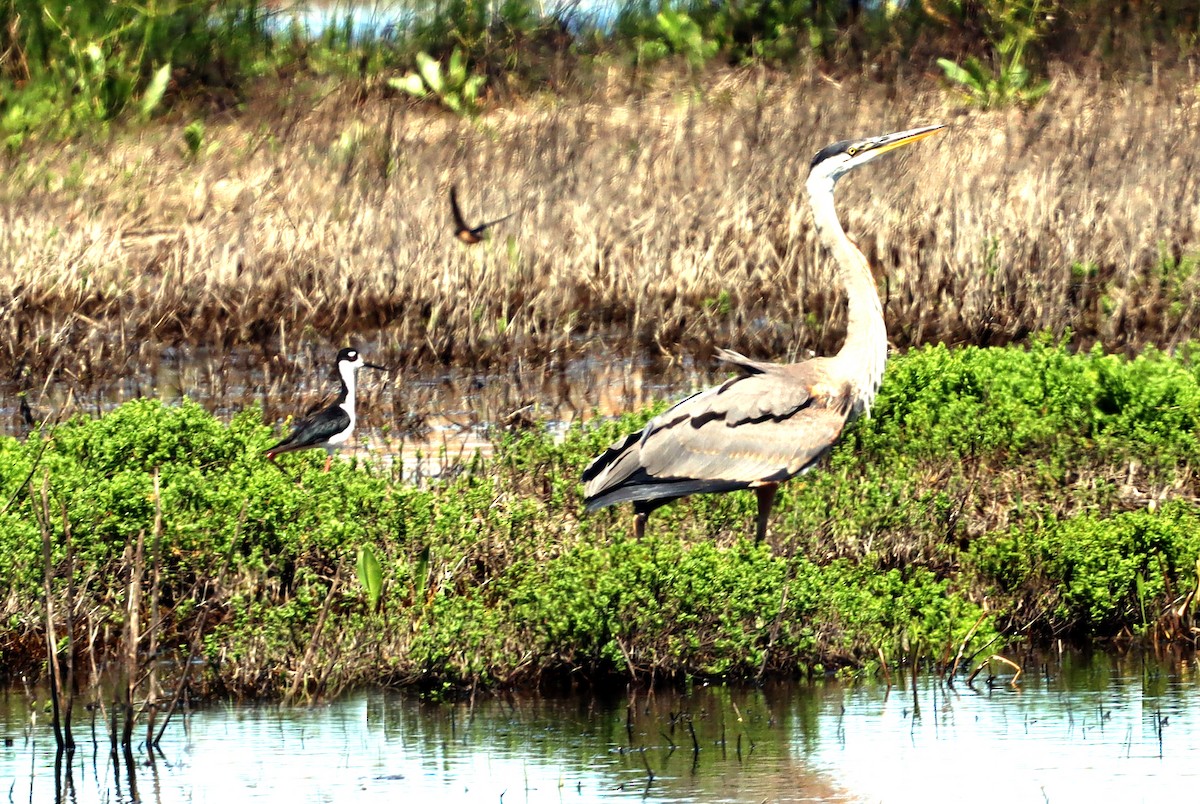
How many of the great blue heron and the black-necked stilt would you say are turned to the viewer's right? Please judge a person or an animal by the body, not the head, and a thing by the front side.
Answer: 2

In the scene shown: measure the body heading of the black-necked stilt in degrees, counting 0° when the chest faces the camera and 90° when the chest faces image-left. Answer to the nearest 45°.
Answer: approximately 270°

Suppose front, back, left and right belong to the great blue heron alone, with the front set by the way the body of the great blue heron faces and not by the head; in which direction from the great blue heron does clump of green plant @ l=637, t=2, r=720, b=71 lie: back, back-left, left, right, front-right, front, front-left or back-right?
left

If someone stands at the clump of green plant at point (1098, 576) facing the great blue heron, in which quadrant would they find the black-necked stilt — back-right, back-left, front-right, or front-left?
front-right

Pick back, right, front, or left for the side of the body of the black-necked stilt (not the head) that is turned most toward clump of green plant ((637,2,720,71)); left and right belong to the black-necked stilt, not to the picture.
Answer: left

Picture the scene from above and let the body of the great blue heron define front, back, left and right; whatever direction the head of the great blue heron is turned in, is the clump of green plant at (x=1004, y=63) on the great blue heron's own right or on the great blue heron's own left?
on the great blue heron's own left

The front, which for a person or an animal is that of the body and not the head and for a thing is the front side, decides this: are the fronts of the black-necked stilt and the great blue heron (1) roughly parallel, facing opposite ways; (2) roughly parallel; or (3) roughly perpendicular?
roughly parallel

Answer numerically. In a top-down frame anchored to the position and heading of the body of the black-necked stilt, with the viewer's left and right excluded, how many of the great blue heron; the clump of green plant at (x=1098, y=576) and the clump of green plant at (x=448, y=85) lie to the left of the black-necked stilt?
1

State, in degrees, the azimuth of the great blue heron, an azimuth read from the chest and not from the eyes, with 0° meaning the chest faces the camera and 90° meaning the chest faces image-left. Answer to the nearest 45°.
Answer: approximately 270°

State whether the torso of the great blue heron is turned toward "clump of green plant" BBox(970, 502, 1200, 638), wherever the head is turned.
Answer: yes

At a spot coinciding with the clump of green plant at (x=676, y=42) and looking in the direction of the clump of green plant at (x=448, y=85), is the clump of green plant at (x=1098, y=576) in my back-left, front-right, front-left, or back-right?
front-left
